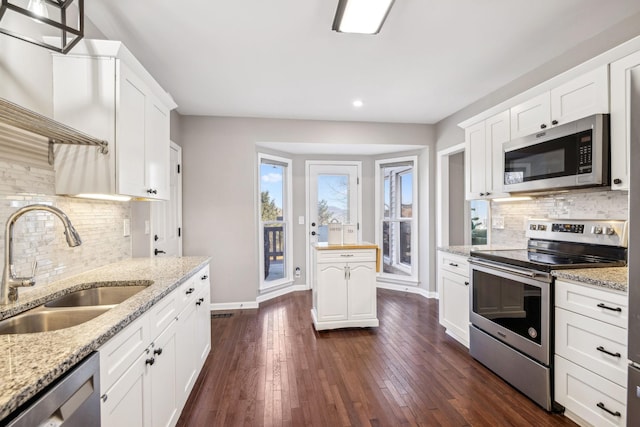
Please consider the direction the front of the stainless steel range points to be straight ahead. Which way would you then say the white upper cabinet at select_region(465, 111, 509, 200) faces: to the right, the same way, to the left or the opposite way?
the same way

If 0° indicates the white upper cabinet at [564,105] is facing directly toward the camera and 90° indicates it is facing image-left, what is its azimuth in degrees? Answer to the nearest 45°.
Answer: approximately 45°

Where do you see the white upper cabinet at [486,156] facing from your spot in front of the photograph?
facing the viewer and to the left of the viewer

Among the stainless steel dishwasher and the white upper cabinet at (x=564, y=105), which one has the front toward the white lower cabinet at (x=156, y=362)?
the white upper cabinet

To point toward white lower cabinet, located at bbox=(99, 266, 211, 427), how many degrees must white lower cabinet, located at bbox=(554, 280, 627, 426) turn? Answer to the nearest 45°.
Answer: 0° — it already faces it

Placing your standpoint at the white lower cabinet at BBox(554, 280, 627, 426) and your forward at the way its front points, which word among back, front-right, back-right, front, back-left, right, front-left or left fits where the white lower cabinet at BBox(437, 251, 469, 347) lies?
right

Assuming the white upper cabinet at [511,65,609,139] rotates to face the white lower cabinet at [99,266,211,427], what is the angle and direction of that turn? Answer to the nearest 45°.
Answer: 0° — it already faces it

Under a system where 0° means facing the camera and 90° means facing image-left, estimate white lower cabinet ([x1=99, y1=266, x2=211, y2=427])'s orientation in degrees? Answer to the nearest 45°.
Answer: approximately 315°

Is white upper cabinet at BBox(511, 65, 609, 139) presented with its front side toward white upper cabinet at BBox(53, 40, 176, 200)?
yes

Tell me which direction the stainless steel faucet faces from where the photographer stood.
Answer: facing the viewer and to the right of the viewer

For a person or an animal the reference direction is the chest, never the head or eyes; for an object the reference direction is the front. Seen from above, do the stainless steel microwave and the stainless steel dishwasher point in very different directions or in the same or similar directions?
very different directions

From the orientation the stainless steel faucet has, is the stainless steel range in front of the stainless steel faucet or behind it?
in front

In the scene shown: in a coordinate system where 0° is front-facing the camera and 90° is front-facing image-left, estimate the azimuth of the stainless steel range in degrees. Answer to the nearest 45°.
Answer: approximately 45°

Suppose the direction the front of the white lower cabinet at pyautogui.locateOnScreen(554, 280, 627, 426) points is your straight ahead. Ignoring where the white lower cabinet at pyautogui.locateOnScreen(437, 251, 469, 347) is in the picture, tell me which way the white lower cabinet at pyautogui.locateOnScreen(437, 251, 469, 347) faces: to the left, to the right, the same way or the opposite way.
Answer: the same way

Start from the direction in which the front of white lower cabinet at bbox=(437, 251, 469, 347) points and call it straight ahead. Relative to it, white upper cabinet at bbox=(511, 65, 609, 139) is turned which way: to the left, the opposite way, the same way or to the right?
the same way

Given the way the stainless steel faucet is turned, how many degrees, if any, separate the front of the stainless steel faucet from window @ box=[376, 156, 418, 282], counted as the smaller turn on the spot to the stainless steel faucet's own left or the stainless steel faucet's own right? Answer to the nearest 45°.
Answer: approximately 45° to the stainless steel faucet's own left

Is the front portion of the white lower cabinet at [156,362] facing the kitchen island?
no

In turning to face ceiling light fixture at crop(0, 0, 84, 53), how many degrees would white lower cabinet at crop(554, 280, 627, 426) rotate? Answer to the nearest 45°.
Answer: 0° — it already faces it
